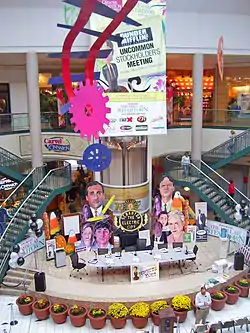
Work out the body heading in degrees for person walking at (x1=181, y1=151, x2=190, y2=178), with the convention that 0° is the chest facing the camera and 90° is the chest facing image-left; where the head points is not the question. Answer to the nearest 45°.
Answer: approximately 0°

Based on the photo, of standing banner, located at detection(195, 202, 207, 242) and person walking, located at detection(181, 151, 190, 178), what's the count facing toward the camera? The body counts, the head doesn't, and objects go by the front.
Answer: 2

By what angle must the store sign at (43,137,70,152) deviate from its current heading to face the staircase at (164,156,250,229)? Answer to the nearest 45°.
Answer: approximately 45° to its left

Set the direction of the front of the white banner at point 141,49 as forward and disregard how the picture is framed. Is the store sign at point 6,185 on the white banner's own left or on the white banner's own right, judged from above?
on the white banner's own right

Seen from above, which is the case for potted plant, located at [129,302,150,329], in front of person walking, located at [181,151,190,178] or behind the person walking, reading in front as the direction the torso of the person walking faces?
in front

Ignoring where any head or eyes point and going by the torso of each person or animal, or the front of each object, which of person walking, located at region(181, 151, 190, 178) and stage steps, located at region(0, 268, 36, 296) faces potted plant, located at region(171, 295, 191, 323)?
the person walking

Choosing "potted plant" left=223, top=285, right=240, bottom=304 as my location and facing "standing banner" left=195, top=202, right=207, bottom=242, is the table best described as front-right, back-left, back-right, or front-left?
front-left

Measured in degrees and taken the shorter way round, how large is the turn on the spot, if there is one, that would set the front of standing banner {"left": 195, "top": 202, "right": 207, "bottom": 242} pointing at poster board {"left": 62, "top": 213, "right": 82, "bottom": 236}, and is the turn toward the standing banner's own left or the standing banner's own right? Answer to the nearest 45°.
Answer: approximately 90° to the standing banner's own right

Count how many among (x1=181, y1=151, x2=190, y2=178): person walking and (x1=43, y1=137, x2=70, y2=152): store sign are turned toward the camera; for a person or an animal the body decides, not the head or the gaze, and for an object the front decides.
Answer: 2

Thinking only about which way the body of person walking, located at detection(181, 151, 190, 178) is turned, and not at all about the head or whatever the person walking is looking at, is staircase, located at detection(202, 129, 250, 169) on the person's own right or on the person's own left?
on the person's own left

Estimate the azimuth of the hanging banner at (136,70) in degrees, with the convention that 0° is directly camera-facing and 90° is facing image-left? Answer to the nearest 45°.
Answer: approximately 0°

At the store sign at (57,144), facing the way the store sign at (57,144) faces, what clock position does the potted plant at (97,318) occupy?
The potted plant is roughly at 12 o'clock from the store sign.
